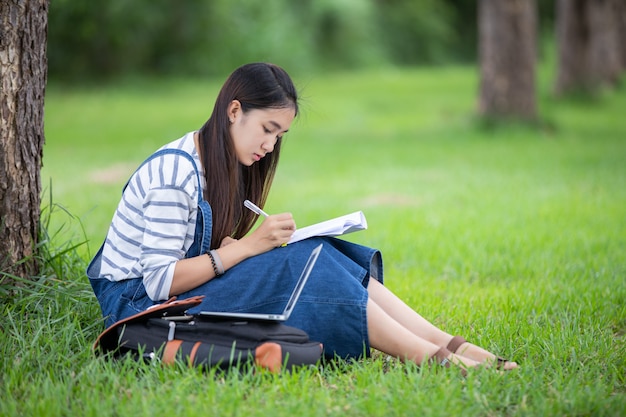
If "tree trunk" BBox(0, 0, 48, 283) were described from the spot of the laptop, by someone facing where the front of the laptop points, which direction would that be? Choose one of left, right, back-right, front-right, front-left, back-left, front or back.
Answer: front-right

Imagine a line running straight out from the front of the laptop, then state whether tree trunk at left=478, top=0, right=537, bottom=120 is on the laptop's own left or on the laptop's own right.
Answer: on the laptop's own right

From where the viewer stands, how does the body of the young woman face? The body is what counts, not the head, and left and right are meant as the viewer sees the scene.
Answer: facing to the right of the viewer

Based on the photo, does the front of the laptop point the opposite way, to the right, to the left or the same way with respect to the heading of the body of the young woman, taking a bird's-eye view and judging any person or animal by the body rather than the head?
the opposite way

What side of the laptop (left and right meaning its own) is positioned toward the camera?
left
